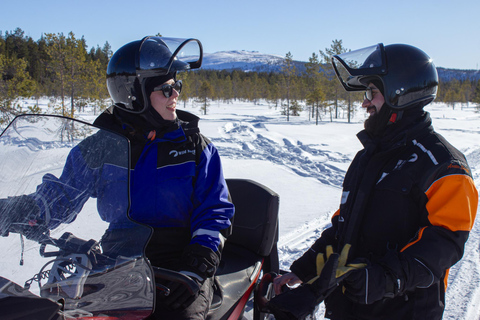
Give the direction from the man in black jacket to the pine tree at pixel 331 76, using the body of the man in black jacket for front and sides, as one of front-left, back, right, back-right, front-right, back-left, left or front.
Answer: back-right

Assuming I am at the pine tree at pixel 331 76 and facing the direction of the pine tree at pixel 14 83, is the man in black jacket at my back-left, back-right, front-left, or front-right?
front-left

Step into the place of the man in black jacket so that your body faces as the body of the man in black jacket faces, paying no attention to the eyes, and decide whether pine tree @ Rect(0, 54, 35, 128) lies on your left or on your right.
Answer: on your right

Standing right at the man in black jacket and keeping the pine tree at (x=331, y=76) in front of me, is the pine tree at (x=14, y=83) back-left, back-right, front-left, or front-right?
front-left

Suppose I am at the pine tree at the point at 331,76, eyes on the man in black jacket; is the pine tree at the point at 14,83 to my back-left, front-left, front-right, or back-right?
front-right

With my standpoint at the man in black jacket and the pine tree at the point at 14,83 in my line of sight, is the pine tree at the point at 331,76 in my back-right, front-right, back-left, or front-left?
front-right

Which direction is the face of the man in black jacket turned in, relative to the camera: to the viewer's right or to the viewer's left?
to the viewer's left

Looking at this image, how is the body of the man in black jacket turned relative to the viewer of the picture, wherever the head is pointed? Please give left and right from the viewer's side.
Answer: facing the viewer and to the left of the viewer
